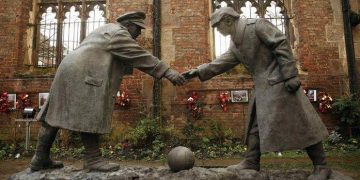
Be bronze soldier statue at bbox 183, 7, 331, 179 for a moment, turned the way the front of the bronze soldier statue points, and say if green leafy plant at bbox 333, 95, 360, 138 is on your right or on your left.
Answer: on your right

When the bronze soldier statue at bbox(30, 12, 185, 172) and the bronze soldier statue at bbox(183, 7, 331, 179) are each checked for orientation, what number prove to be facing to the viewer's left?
1

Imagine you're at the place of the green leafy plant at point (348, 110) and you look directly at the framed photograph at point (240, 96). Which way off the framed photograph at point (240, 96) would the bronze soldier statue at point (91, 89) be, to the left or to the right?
left

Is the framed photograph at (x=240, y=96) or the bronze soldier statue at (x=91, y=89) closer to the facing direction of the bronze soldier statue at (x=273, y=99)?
the bronze soldier statue

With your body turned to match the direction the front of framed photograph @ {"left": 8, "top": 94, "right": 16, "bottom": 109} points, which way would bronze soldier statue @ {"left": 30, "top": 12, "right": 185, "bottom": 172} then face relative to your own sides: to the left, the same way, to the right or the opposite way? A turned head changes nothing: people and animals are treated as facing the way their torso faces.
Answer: to the left

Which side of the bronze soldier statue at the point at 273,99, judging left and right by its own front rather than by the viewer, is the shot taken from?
left

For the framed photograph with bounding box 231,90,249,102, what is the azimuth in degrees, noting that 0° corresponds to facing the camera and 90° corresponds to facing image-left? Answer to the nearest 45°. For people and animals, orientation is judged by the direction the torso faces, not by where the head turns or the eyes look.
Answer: approximately 0°

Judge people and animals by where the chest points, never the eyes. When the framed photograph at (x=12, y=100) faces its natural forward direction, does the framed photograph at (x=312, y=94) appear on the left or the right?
on its left

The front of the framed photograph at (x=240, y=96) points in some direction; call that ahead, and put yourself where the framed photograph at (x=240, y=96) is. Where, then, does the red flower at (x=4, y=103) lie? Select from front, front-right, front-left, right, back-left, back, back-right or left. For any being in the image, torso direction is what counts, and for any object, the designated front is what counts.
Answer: right

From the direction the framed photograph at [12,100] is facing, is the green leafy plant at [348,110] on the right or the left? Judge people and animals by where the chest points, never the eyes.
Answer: on its left

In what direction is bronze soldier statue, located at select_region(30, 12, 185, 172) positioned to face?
to the viewer's right

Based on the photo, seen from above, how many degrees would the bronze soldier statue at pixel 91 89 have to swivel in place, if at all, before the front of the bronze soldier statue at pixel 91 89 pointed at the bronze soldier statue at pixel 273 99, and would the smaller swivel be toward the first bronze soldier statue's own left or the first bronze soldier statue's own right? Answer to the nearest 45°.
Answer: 0° — it already faces it

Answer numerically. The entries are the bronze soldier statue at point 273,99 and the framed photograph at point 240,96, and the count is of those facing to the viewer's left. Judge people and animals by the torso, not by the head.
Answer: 1
